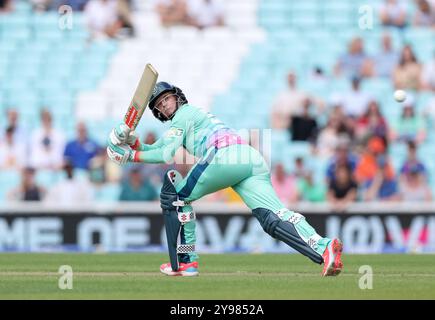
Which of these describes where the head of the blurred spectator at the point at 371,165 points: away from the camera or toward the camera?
toward the camera

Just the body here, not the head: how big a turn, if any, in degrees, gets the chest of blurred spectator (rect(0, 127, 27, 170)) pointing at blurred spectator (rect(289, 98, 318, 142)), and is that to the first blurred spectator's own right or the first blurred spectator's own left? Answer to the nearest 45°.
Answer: approximately 90° to the first blurred spectator's own left

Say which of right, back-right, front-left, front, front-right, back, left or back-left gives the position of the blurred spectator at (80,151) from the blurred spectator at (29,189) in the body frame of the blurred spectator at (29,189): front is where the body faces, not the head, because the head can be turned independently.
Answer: back-left

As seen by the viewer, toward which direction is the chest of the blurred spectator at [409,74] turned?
toward the camera

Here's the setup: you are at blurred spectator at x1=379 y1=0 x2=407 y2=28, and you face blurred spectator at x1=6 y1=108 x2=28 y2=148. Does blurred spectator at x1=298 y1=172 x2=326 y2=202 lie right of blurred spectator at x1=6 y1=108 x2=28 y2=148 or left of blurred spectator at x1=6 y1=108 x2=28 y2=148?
left

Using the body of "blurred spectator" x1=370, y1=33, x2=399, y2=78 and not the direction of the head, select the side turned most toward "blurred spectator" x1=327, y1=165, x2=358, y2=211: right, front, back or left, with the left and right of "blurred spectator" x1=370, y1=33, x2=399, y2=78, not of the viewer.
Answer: front

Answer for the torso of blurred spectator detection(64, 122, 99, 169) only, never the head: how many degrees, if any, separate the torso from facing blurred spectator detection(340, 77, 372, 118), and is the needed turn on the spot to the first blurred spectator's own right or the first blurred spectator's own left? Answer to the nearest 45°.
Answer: approximately 90° to the first blurred spectator's own left

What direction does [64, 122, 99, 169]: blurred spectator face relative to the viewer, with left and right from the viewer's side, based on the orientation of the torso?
facing the viewer

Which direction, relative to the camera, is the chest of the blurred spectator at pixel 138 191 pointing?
toward the camera

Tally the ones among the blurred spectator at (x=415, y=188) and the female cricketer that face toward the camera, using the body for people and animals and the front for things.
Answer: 1

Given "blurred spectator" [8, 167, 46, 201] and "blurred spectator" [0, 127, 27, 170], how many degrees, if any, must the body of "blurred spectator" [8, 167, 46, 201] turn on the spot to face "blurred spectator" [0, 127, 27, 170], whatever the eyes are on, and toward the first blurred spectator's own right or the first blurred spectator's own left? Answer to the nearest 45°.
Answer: approximately 180°

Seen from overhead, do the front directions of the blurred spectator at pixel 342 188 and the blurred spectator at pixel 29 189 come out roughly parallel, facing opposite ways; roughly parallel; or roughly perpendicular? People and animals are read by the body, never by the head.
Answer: roughly parallel

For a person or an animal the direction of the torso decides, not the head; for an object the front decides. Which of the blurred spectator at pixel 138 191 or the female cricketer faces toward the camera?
the blurred spectator

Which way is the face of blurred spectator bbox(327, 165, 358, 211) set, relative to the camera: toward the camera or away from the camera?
toward the camera

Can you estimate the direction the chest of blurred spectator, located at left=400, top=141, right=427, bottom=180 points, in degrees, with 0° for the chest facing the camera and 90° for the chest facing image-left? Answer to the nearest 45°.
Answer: approximately 0°
